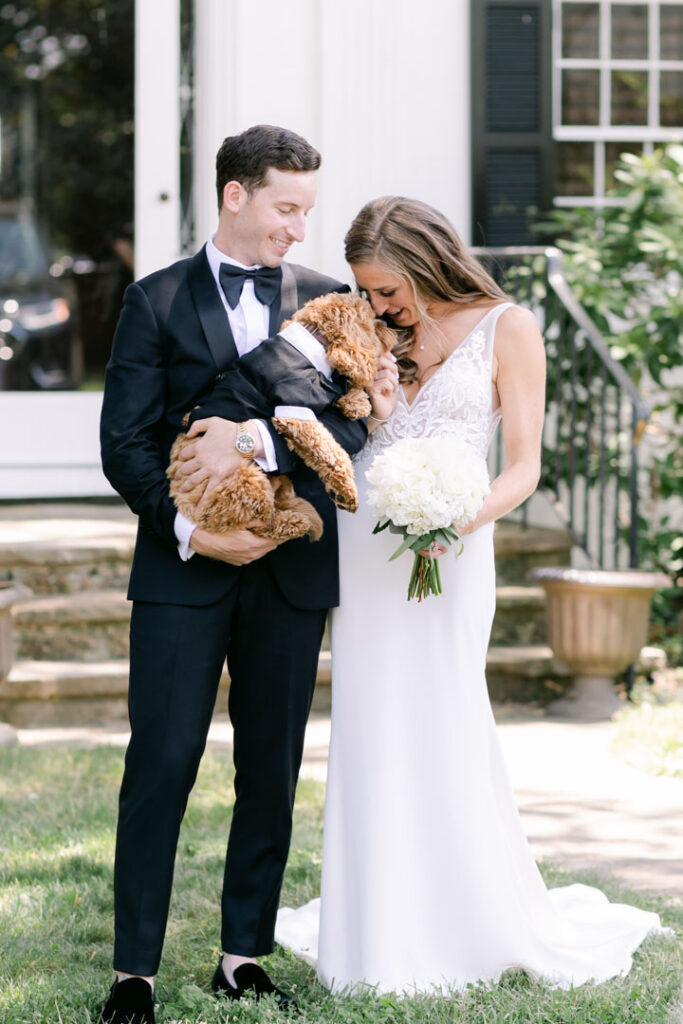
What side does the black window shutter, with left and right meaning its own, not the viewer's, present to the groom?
front

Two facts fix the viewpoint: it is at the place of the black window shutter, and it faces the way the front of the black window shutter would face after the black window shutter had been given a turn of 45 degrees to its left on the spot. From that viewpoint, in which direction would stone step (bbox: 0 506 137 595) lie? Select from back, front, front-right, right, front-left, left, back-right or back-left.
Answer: right

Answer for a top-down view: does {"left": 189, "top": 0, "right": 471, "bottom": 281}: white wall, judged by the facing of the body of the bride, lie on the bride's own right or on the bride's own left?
on the bride's own right

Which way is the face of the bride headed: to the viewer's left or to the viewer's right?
to the viewer's left

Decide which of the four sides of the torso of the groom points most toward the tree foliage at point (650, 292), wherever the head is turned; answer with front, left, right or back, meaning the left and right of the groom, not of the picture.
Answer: left

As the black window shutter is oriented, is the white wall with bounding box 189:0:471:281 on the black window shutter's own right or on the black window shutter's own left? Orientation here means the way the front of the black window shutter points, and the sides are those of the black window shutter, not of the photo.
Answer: on the black window shutter's own right

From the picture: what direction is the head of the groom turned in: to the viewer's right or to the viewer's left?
to the viewer's right

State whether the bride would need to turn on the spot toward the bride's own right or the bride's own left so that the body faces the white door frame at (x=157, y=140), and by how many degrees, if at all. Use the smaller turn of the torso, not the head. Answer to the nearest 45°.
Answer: approximately 135° to the bride's own right

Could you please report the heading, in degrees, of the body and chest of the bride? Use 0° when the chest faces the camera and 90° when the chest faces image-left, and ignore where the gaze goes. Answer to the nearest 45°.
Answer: approximately 45°

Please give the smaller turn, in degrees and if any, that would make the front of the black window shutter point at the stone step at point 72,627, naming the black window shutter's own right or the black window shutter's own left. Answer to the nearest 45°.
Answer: approximately 45° to the black window shutter's own right

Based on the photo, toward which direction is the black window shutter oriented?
toward the camera

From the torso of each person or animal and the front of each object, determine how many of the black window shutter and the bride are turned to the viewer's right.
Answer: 0
